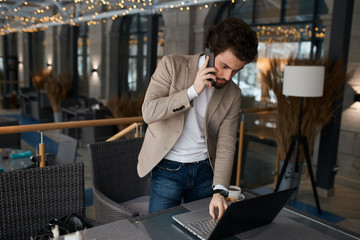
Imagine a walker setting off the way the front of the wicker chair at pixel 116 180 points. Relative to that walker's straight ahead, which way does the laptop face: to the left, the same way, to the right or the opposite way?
the opposite way

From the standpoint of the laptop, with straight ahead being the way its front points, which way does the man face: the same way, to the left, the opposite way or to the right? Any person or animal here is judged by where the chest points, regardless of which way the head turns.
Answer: the opposite way

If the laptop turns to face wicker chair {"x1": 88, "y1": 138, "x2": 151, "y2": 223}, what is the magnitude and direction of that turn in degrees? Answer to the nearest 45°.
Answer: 0° — it already faces it

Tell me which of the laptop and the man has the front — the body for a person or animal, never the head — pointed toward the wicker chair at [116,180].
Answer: the laptop

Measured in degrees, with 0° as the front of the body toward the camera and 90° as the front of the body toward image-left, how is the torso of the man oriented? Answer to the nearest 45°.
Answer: approximately 315°

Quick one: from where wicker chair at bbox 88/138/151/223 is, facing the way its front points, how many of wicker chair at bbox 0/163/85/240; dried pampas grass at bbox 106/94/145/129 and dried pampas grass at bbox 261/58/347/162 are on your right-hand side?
1

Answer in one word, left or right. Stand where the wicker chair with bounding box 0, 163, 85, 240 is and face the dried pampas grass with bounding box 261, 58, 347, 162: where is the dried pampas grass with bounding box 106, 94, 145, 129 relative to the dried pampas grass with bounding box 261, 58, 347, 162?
left

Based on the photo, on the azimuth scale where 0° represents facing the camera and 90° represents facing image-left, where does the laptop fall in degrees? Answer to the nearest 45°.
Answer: approximately 135°

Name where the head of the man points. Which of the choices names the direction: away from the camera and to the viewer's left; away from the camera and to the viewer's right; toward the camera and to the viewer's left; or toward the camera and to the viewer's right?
toward the camera and to the viewer's right
